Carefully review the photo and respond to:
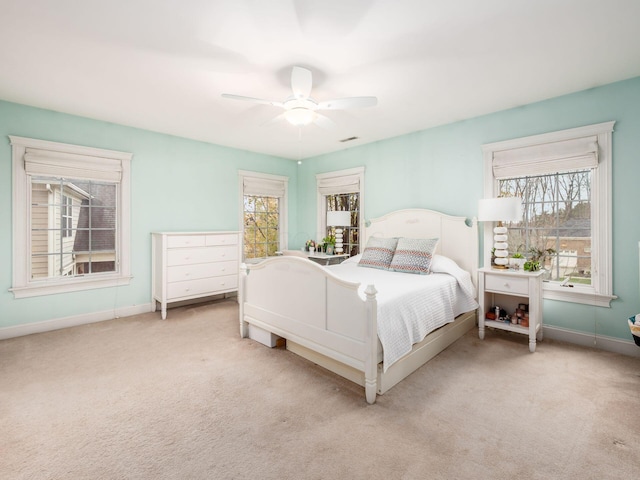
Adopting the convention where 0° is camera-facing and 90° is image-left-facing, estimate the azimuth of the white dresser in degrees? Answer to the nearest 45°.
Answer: approximately 315°

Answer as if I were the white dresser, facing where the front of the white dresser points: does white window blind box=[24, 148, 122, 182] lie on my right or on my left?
on my right

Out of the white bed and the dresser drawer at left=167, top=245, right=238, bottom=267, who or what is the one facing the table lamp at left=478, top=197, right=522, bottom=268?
the dresser drawer

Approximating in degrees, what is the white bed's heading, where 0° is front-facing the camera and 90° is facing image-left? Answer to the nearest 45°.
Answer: approximately 45°

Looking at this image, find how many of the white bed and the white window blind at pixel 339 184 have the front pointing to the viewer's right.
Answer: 0

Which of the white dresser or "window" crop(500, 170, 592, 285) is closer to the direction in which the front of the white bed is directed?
the white dresser

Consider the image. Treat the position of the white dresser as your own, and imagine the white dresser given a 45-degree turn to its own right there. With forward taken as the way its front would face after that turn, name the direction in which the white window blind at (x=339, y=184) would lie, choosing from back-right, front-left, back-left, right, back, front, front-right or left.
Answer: left

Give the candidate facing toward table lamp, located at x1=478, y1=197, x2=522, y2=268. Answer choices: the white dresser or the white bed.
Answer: the white dresser

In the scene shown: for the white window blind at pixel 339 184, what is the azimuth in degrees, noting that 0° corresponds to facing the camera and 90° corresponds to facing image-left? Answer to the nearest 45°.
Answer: approximately 45°

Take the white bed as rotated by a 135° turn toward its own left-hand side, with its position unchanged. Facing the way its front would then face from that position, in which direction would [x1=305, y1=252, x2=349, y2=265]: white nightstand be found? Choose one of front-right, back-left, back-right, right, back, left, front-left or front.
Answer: left

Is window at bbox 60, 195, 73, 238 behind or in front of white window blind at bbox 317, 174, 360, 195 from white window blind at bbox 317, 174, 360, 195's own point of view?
in front

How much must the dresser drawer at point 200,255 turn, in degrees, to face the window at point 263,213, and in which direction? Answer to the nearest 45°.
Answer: approximately 90° to its left

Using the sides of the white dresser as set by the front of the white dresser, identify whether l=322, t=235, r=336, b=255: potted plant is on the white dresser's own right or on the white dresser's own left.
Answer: on the white dresser's own left

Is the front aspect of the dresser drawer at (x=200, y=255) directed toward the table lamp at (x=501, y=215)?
yes

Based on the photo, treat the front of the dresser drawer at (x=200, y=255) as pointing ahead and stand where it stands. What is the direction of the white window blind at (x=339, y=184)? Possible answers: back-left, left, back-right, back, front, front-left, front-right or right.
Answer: front-left
